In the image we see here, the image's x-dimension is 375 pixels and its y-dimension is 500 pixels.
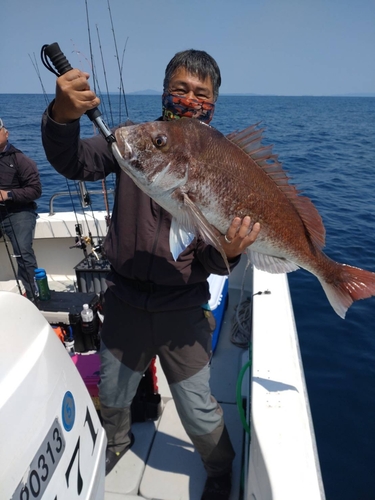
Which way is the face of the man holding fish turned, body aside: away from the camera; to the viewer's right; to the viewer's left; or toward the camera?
toward the camera

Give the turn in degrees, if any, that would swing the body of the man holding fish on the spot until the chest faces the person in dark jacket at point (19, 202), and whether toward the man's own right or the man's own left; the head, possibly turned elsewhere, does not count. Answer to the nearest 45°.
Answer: approximately 135° to the man's own right

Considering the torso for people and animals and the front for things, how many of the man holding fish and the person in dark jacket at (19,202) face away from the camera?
0

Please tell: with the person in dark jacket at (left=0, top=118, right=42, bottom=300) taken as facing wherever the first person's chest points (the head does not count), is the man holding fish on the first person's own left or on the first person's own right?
on the first person's own left

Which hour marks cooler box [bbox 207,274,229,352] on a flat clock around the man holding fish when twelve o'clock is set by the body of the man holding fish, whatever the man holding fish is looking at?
The cooler box is roughly at 7 o'clock from the man holding fish.

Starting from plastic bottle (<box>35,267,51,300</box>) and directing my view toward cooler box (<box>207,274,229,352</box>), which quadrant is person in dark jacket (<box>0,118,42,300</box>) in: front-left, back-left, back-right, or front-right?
back-left

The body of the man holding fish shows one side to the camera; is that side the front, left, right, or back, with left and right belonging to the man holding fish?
front

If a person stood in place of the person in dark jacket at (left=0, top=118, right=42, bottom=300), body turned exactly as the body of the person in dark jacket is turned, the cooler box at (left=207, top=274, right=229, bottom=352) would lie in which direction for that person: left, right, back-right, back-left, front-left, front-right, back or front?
left

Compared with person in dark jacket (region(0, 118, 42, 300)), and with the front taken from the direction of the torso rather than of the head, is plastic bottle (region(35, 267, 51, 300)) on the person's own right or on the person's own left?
on the person's own left

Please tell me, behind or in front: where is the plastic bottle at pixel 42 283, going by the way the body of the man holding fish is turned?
behind
